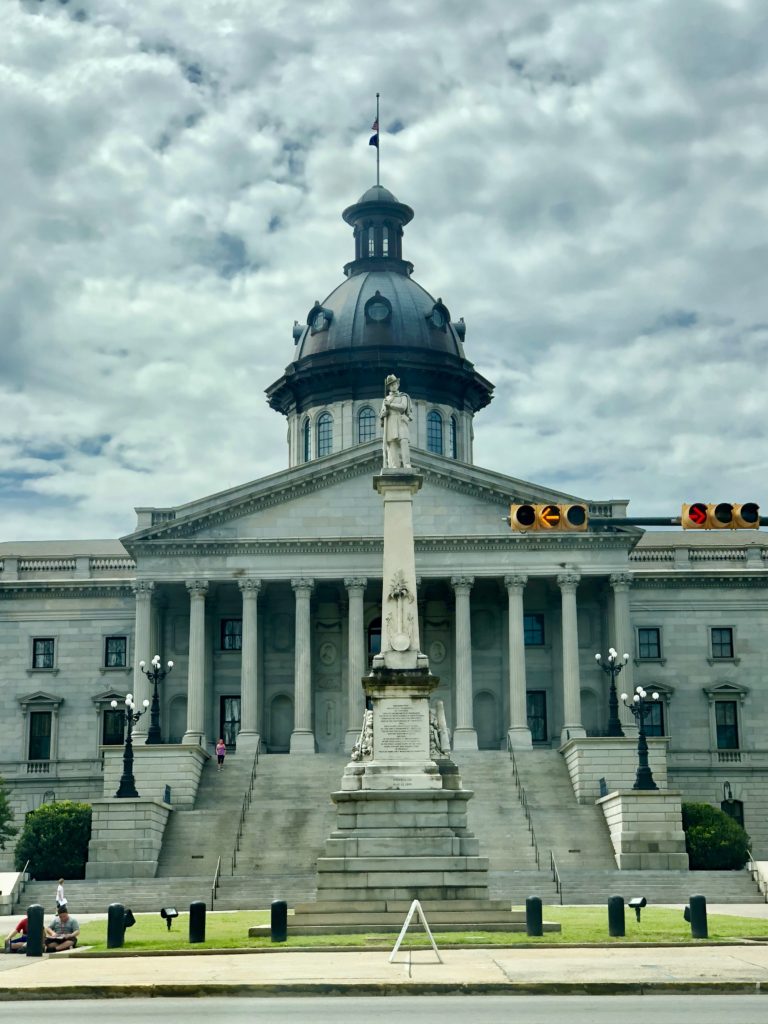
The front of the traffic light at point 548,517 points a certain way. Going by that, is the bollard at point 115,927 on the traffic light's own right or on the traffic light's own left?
on the traffic light's own right

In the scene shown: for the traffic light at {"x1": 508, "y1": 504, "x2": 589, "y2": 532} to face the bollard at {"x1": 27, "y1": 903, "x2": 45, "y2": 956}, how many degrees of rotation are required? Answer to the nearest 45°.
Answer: approximately 90° to its right

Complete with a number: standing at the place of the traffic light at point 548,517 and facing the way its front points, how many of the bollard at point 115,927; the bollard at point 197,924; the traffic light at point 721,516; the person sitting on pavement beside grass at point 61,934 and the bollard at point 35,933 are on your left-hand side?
1

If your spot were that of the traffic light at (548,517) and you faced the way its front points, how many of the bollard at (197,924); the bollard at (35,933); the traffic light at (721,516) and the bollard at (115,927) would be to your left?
1

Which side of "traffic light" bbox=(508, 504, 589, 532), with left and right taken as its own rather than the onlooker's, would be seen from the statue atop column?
back

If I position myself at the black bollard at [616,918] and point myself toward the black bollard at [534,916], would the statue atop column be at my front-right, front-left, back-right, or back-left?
front-right

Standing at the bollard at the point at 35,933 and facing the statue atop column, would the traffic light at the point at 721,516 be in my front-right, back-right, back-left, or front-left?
front-right

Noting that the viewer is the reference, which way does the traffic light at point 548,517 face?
facing the viewer

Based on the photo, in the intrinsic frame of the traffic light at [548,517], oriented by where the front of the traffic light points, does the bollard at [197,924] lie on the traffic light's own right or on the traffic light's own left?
on the traffic light's own right

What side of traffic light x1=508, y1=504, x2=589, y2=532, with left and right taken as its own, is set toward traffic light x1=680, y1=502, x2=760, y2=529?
left
